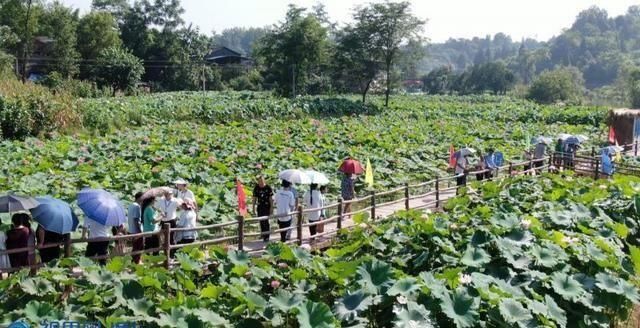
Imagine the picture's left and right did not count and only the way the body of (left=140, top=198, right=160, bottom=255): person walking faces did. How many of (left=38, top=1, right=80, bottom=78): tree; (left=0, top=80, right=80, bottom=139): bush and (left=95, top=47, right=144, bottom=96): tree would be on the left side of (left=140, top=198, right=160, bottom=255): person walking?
3

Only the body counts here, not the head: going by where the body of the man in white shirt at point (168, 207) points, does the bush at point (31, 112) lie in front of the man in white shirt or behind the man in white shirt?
behind

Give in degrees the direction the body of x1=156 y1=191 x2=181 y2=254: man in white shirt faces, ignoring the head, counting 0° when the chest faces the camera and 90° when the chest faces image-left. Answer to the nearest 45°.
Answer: approximately 0°

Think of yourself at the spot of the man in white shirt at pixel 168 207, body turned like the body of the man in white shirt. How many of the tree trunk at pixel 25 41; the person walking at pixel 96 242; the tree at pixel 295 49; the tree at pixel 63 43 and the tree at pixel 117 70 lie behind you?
4

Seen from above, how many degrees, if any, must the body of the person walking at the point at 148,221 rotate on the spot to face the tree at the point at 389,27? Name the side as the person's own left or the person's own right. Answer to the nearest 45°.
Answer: approximately 45° to the person's own left

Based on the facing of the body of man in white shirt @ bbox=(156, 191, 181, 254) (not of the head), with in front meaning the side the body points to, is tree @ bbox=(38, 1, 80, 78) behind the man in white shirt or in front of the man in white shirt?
behind

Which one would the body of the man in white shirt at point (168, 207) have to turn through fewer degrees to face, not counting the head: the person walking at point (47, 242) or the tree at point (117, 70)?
the person walking

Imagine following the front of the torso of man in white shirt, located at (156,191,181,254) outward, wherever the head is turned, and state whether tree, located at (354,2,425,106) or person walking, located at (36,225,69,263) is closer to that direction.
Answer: the person walking

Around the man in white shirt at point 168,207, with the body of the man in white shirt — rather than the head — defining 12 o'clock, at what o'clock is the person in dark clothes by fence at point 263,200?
The person in dark clothes by fence is roughly at 8 o'clock from the man in white shirt.

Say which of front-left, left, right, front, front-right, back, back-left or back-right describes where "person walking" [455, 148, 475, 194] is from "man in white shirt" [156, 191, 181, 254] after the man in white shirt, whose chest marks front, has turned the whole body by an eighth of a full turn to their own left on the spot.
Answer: left
